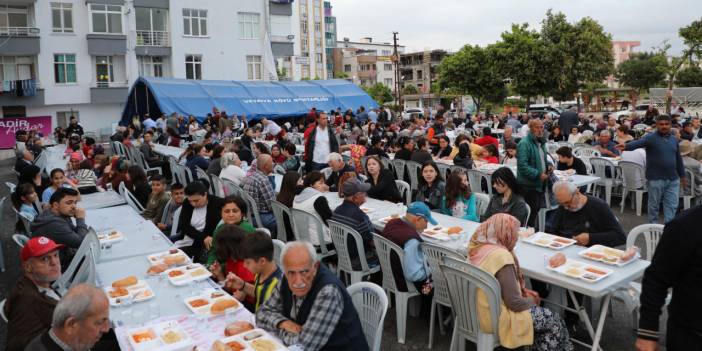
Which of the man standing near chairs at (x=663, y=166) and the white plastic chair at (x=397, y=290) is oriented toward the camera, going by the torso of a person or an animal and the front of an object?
the man standing near chairs

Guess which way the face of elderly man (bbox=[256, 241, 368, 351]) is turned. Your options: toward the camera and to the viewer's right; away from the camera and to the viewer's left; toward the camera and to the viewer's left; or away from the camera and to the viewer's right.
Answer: toward the camera and to the viewer's left

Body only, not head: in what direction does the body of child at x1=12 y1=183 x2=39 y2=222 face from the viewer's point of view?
to the viewer's right

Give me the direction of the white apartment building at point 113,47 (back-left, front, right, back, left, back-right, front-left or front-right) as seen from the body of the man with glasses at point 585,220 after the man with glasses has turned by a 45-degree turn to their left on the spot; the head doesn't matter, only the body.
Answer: back-right

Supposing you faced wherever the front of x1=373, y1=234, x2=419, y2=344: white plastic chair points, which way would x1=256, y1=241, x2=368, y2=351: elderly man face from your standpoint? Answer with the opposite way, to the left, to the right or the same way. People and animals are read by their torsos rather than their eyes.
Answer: the opposite way

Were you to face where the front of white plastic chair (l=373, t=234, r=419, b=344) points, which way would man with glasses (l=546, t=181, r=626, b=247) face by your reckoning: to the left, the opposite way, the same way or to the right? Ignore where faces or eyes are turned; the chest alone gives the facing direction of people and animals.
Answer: the opposite way

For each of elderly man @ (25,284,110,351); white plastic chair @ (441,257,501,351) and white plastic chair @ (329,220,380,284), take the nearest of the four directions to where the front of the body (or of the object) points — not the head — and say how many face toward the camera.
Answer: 0

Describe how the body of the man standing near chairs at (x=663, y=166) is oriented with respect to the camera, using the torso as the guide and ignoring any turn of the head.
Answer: toward the camera

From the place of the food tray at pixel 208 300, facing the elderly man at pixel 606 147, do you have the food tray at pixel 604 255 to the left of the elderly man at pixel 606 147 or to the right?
right

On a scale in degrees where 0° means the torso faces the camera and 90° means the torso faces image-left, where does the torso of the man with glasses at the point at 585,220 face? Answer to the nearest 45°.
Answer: approximately 45°

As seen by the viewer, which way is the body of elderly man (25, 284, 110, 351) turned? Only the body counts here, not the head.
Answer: to the viewer's right

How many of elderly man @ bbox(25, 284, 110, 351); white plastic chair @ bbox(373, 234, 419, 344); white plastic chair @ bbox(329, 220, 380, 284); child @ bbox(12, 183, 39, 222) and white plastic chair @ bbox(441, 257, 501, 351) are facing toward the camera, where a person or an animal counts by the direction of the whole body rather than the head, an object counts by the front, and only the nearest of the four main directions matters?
0

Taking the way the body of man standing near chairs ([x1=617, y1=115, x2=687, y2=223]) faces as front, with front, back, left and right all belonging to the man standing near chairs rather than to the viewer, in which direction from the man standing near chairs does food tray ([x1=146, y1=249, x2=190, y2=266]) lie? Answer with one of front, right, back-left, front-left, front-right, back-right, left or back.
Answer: front-right

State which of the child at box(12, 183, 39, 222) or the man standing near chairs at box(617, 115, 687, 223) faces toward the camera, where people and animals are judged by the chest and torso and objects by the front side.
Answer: the man standing near chairs

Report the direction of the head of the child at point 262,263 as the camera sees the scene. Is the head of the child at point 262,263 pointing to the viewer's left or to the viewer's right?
to the viewer's left

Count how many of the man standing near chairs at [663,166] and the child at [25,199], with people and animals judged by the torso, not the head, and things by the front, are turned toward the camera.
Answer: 1

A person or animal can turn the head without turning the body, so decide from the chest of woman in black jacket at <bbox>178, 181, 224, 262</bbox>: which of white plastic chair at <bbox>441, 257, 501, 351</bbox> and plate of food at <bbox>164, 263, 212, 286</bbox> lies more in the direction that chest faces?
the plate of food
